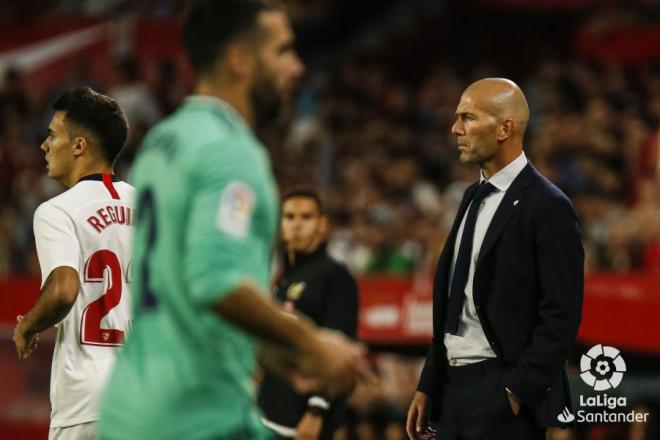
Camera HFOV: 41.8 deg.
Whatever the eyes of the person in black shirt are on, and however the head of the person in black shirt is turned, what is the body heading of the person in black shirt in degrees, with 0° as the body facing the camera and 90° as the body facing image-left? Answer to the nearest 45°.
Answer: approximately 45°

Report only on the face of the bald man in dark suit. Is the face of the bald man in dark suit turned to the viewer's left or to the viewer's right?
to the viewer's left

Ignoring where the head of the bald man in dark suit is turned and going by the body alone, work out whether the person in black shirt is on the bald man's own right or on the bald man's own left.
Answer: on the bald man's own right

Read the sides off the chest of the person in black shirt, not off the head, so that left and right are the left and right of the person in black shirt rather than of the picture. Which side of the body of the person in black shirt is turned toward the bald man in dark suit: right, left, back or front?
left

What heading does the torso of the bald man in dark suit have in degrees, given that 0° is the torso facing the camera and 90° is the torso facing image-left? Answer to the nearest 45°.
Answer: approximately 45°
